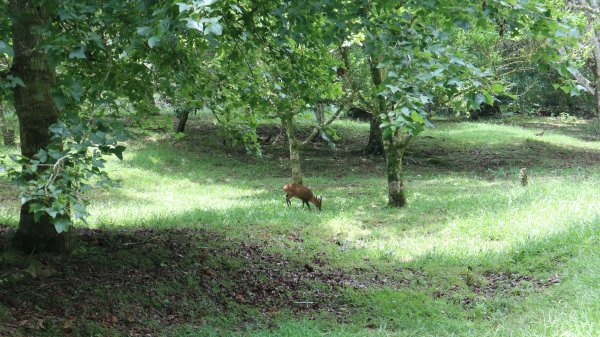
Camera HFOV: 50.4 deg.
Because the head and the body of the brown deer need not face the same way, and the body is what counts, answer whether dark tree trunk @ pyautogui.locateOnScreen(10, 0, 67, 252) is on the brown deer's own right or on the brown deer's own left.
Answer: on the brown deer's own right

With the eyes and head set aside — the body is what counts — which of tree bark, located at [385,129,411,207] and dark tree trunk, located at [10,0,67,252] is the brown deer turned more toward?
the tree bark

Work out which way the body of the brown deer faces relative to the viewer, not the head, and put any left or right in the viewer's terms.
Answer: facing to the right of the viewer

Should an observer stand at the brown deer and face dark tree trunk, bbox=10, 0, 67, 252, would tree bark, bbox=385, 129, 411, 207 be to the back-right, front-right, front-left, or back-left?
back-left

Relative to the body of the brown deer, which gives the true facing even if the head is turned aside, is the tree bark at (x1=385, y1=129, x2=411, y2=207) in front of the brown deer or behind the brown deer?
in front
